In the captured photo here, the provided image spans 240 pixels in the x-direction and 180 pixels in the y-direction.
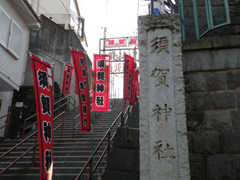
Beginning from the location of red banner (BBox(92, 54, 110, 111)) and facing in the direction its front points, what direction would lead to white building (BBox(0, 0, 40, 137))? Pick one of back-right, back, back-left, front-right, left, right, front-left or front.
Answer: right

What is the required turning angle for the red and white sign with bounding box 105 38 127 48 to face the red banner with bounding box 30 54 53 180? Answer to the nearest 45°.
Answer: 0° — it already faces it

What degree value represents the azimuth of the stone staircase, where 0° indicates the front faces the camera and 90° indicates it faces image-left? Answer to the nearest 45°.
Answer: approximately 0°

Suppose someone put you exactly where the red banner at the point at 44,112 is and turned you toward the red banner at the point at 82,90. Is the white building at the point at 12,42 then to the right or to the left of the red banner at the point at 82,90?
left

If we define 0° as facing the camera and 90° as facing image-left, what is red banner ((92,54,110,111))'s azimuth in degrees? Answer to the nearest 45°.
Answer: approximately 0°

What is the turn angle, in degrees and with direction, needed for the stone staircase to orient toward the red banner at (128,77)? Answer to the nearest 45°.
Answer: approximately 135° to its left

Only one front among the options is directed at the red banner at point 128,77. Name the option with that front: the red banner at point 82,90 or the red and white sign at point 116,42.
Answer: the red and white sign

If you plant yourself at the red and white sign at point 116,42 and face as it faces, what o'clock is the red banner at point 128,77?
The red banner is roughly at 12 o'clock from the red and white sign.

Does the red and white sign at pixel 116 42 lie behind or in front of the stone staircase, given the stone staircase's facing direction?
behind

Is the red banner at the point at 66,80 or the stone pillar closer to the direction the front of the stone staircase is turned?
the stone pillar
